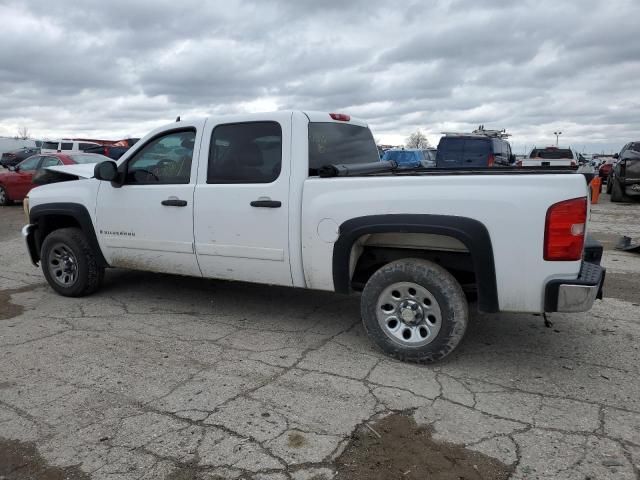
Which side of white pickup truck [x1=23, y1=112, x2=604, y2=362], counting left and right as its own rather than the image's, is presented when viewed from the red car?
front

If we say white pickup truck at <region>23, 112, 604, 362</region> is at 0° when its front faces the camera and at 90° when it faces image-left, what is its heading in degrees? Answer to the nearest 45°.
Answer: approximately 135°

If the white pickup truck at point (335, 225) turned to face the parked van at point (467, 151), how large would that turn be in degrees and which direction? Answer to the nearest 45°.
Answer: approximately 45° to its right

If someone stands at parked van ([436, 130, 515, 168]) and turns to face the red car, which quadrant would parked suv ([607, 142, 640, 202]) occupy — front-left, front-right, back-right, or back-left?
back-left
